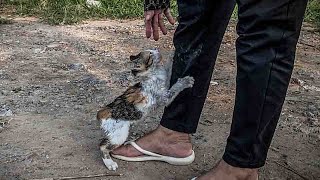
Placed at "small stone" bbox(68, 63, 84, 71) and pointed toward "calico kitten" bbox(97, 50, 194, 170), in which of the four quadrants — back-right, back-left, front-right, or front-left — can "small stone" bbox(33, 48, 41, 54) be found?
back-right

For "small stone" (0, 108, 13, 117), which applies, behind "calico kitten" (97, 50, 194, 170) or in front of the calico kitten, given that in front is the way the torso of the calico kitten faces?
behind

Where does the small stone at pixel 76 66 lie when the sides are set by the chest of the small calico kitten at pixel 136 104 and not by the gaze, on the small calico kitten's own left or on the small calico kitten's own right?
on the small calico kitten's own left

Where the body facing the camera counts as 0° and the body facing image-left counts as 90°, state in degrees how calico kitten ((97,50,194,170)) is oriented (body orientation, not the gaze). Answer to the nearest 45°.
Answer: approximately 270°

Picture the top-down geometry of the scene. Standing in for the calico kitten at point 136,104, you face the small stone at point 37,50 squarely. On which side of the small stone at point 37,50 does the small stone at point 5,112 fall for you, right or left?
left
